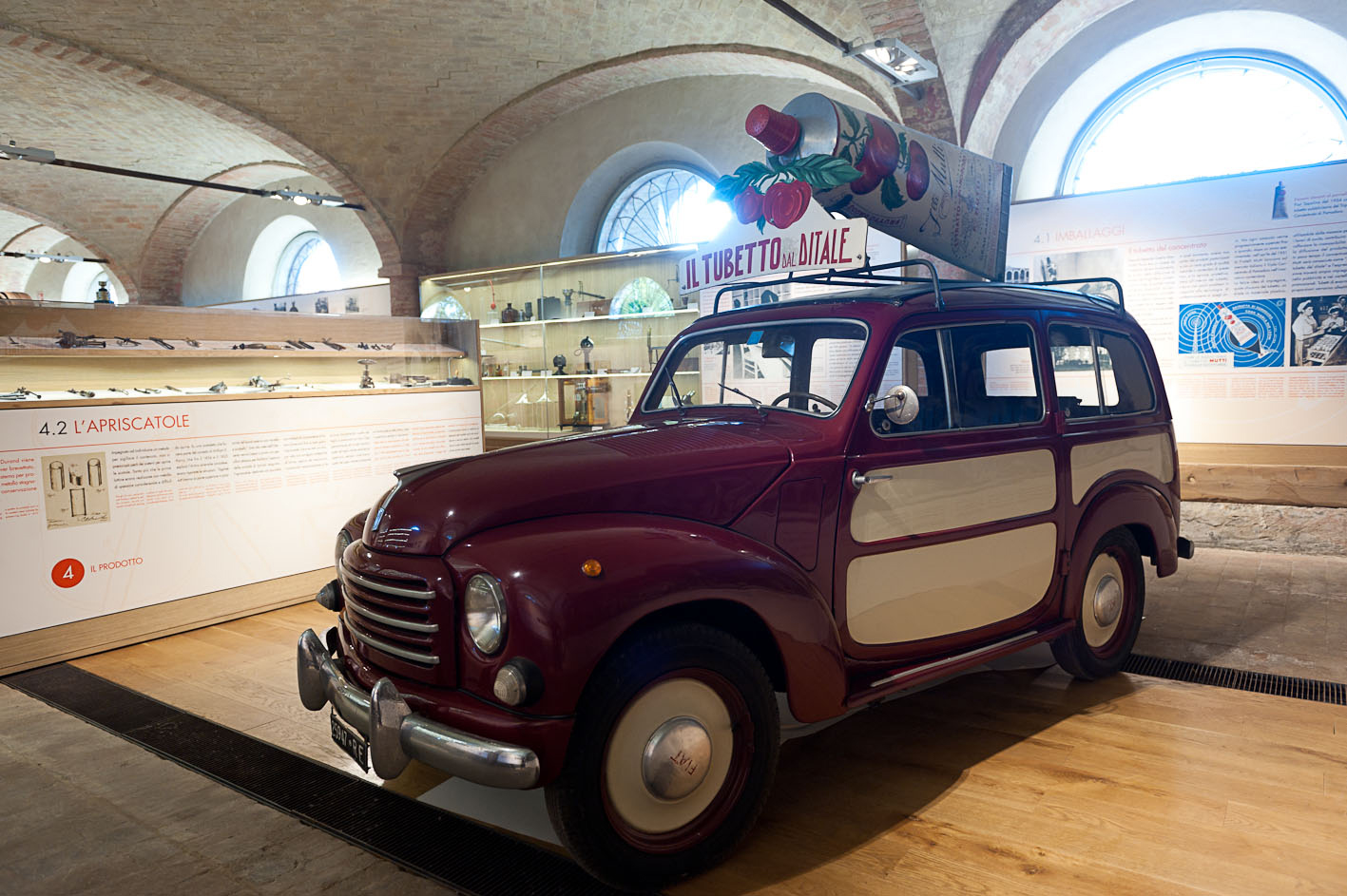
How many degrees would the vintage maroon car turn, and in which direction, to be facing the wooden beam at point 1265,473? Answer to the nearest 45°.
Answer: approximately 180°

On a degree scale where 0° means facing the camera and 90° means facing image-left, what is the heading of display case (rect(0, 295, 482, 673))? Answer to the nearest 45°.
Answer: approximately 315°

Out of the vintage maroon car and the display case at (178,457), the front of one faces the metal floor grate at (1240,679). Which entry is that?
the display case

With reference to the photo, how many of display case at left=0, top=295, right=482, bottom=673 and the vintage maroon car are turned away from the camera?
0

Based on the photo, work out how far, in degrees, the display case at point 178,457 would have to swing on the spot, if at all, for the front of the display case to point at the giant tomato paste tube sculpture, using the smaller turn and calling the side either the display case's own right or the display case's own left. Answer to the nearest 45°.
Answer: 0° — it already faces it

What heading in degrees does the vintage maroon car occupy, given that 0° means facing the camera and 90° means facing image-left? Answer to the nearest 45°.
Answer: approximately 45°

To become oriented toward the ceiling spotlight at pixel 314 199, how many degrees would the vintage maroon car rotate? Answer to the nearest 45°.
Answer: approximately 90° to its right

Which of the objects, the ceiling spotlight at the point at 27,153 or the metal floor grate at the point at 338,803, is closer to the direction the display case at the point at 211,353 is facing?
the metal floor grate

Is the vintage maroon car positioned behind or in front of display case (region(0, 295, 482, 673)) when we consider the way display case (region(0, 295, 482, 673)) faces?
in front
